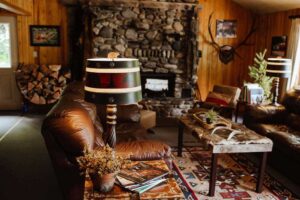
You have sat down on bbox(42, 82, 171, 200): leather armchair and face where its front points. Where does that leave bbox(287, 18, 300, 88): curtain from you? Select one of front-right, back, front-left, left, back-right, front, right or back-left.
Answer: front-left

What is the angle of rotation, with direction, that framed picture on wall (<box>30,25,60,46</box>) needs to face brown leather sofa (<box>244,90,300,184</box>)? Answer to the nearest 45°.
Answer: approximately 45° to its left

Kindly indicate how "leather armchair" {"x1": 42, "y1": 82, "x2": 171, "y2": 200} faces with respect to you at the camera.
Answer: facing to the right of the viewer

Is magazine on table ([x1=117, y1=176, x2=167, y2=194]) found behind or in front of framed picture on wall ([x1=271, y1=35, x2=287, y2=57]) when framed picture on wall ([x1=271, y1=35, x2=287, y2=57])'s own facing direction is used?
in front

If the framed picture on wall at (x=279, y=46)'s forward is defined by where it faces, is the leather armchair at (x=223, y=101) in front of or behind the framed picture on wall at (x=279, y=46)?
in front

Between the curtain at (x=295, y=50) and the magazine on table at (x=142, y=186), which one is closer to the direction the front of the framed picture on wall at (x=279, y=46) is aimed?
the magazine on table

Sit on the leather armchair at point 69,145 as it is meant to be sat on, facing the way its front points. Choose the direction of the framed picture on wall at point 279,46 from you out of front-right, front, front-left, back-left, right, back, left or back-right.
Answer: front-left

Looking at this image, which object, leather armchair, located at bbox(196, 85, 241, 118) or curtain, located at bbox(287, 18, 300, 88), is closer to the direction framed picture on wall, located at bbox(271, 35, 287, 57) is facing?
the leather armchair

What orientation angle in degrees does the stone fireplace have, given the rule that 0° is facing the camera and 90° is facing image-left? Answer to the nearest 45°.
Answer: approximately 0°

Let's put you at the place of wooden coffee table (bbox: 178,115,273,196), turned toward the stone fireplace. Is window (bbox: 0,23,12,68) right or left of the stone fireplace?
left

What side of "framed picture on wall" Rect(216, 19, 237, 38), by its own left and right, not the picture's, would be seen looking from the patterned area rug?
front

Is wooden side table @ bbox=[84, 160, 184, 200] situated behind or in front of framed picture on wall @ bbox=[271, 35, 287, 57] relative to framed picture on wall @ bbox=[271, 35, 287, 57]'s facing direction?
in front
